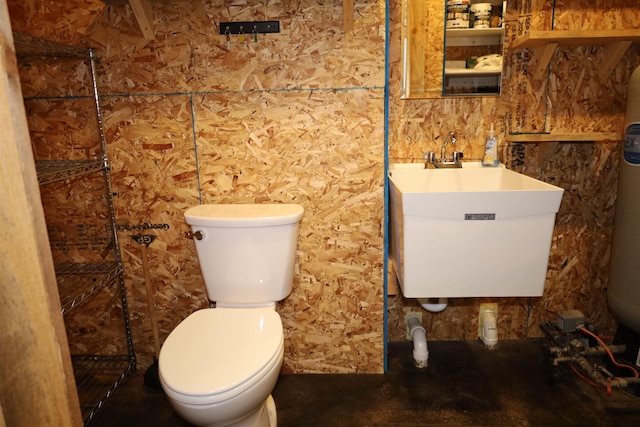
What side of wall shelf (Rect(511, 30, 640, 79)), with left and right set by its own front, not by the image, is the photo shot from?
front

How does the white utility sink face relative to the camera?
toward the camera

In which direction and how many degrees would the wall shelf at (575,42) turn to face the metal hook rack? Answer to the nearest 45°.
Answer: approximately 45° to its right

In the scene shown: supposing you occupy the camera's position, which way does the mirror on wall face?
facing the viewer

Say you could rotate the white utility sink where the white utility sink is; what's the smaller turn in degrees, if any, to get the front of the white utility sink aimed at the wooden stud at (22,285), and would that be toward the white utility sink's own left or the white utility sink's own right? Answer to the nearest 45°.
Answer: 0° — it already faces it

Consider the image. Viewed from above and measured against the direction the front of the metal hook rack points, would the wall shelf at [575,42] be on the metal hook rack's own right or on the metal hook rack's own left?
on the metal hook rack's own left
